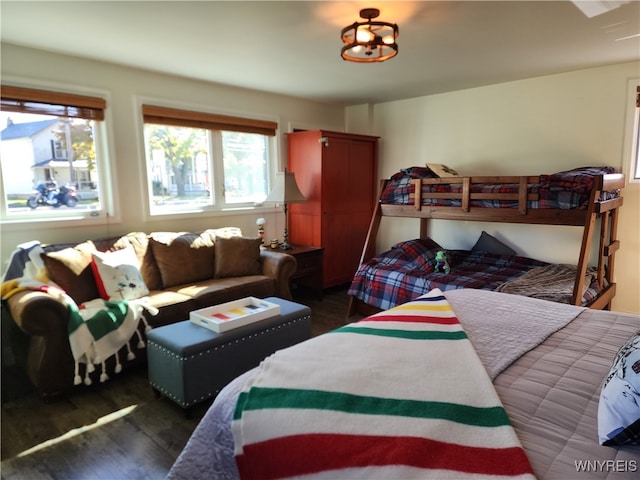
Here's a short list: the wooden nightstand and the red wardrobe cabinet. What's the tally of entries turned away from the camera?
0

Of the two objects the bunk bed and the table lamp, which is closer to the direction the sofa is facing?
the bunk bed

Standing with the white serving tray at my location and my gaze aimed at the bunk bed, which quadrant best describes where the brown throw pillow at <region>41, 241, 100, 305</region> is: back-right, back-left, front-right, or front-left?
back-left

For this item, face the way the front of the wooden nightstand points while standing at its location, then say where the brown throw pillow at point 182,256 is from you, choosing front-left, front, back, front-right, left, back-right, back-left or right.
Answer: right

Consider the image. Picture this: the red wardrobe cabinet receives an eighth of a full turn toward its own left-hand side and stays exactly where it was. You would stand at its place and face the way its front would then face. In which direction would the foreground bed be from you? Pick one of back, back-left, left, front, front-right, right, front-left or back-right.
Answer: right

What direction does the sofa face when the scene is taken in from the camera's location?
facing the viewer and to the right of the viewer

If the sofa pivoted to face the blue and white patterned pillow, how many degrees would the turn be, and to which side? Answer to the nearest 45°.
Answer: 0° — it already faces it

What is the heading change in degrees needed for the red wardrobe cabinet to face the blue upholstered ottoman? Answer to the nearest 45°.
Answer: approximately 45° to its right

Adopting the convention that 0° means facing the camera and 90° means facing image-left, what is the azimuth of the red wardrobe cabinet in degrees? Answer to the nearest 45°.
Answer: approximately 315°

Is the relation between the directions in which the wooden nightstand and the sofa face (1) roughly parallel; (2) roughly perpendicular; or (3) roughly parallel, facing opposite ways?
roughly parallel

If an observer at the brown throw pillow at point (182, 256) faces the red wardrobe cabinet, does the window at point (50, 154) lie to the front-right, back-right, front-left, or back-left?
back-left

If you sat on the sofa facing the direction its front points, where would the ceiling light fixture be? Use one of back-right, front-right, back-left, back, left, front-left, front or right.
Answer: front
